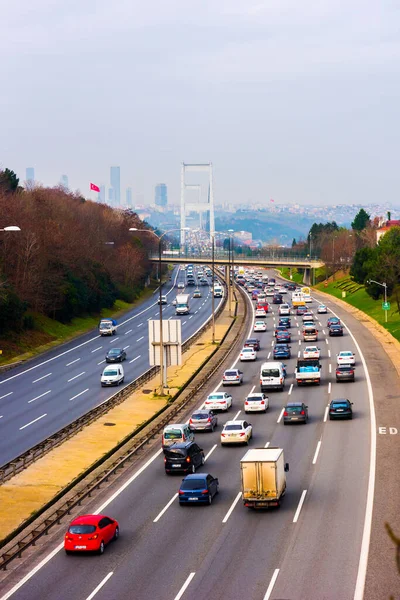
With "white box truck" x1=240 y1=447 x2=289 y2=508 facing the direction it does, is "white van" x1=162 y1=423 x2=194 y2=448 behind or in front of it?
in front

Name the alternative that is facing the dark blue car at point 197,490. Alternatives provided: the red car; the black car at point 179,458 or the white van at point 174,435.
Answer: the red car

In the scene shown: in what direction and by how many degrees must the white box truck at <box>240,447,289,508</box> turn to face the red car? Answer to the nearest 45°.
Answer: approximately 135° to its left

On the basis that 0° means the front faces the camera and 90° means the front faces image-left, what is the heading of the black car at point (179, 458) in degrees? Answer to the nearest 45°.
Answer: approximately 225°

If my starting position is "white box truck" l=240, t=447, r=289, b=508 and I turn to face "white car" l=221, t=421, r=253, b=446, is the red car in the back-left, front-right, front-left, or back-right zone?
back-left

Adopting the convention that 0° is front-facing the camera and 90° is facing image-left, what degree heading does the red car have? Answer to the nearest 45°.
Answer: approximately 225°

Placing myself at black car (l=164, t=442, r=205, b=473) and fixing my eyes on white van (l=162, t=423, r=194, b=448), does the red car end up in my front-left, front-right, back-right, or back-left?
back-left

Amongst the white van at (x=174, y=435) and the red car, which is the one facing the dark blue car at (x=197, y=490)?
the red car

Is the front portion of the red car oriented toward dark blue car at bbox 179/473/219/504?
yes

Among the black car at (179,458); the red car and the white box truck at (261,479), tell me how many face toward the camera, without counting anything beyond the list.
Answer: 0

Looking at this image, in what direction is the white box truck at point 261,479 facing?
away from the camera

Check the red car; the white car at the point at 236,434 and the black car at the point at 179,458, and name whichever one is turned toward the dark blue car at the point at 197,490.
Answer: the red car

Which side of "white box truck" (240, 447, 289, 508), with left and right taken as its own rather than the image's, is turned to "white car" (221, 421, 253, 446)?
front

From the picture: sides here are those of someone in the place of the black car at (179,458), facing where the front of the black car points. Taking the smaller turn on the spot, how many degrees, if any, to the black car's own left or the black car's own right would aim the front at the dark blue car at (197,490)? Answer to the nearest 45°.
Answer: approximately 135° to the black car's own right

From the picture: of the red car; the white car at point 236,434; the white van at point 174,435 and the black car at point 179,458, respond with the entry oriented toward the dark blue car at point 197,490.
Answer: the red car

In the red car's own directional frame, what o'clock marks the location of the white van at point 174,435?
The white van is roughly at 11 o'clock from the red car.

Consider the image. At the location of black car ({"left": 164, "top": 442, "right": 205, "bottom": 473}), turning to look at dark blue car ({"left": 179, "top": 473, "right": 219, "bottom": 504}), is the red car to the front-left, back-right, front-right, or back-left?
front-right

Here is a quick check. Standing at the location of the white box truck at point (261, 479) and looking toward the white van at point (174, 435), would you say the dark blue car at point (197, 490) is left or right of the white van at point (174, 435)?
left
